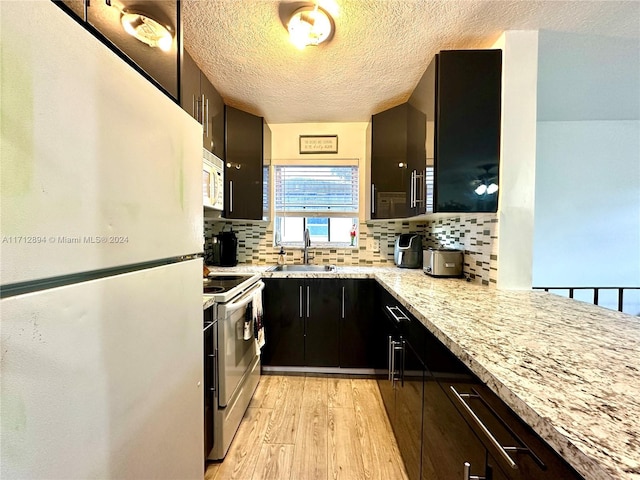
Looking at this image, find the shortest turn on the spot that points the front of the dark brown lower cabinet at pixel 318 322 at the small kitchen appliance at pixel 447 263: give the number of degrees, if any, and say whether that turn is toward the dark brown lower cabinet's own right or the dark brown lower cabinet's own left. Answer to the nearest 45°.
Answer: approximately 90° to the dark brown lower cabinet's own left

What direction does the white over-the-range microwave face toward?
to the viewer's right

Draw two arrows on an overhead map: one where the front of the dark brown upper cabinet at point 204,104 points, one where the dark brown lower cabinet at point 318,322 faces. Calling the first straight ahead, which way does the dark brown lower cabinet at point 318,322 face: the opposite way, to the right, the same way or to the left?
to the right

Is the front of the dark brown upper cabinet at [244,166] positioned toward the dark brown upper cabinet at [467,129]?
yes

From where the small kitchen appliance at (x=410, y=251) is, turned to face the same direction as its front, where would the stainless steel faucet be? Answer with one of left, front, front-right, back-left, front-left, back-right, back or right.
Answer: front-right

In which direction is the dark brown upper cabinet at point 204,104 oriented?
to the viewer's right

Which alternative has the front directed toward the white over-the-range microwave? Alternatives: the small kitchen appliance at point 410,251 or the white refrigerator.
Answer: the small kitchen appliance
